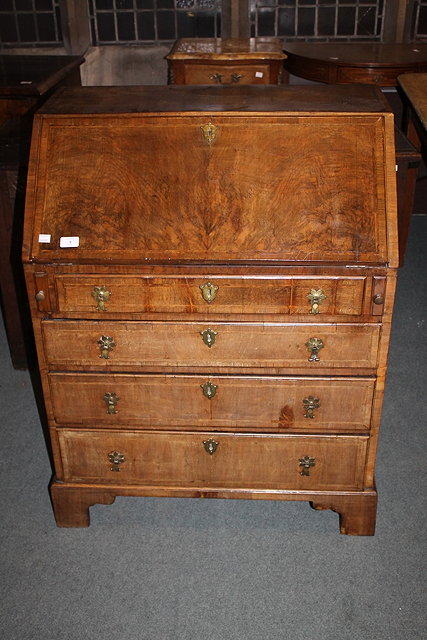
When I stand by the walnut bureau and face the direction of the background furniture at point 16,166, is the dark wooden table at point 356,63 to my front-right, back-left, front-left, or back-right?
front-right

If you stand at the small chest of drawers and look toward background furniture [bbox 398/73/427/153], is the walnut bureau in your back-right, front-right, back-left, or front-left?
front-right

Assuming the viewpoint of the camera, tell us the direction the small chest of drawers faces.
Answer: facing the viewer

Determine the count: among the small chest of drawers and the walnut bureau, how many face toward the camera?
2

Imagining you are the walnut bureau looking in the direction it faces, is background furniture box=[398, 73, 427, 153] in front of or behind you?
behind

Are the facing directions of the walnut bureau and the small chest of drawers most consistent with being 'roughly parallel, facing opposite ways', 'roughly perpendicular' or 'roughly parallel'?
roughly parallel

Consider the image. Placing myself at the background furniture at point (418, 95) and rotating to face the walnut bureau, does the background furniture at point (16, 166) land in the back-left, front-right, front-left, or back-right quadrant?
front-right

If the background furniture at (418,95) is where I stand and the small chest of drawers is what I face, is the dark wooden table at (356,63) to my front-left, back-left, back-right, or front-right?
front-right

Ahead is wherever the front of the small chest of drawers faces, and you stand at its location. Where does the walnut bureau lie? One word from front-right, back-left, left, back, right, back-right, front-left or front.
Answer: front

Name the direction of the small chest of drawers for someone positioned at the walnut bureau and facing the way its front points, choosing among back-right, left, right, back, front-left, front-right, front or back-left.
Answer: back

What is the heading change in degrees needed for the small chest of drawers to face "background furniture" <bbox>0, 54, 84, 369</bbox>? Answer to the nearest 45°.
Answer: approximately 45° to its right

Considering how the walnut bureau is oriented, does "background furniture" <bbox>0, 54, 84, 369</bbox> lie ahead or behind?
behind
